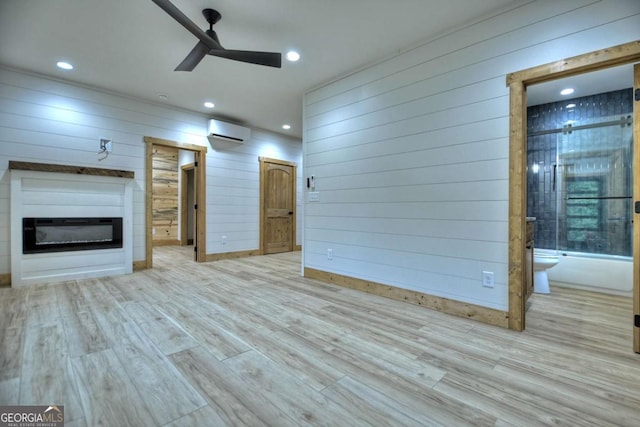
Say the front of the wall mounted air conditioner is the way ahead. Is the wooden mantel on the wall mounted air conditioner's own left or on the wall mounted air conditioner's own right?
on the wall mounted air conditioner's own right

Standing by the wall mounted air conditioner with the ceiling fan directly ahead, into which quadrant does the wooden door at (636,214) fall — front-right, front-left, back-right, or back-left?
front-left

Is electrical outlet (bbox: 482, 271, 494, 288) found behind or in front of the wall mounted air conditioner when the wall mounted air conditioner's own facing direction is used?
in front

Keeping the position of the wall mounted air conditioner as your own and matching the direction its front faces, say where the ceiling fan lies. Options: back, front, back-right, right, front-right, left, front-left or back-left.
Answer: front-right

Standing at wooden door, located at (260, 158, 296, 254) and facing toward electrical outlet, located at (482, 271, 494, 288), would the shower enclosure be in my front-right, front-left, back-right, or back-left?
front-left

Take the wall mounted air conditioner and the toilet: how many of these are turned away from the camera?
0

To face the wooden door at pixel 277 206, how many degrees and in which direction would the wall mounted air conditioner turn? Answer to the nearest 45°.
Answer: approximately 90° to its left

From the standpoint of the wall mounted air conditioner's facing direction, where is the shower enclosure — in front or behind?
in front

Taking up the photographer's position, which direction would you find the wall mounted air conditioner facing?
facing the viewer and to the right of the viewer
